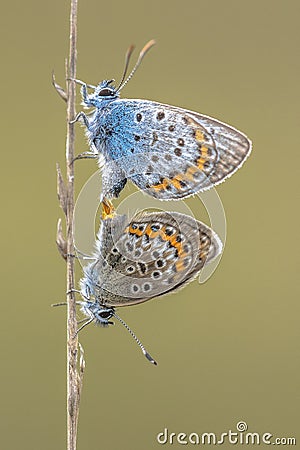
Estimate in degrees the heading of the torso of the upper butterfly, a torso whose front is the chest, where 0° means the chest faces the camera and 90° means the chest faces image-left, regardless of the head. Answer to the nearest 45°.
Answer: approximately 90°
